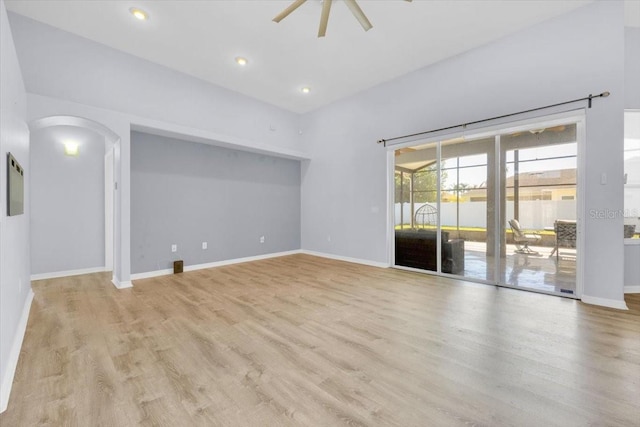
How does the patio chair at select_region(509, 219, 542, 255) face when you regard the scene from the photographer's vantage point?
facing to the right of the viewer

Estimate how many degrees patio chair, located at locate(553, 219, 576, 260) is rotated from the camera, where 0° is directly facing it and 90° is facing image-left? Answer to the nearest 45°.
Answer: approximately 180°

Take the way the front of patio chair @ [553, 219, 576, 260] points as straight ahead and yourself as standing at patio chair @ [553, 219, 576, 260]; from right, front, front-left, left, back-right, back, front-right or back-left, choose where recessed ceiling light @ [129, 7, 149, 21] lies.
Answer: back-left

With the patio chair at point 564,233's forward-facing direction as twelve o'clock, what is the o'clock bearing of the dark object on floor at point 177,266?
The dark object on floor is roughly at 8 o'clock from the patio chair.

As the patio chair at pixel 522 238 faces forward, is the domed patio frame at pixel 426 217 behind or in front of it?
behind

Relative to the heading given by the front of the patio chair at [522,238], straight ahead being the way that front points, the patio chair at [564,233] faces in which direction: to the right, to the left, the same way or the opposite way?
to the left

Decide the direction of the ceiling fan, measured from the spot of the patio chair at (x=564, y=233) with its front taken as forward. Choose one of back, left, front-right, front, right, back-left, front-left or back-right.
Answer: back-left

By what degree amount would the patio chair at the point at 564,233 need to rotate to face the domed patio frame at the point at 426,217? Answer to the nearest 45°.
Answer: approximately 90° to its left
